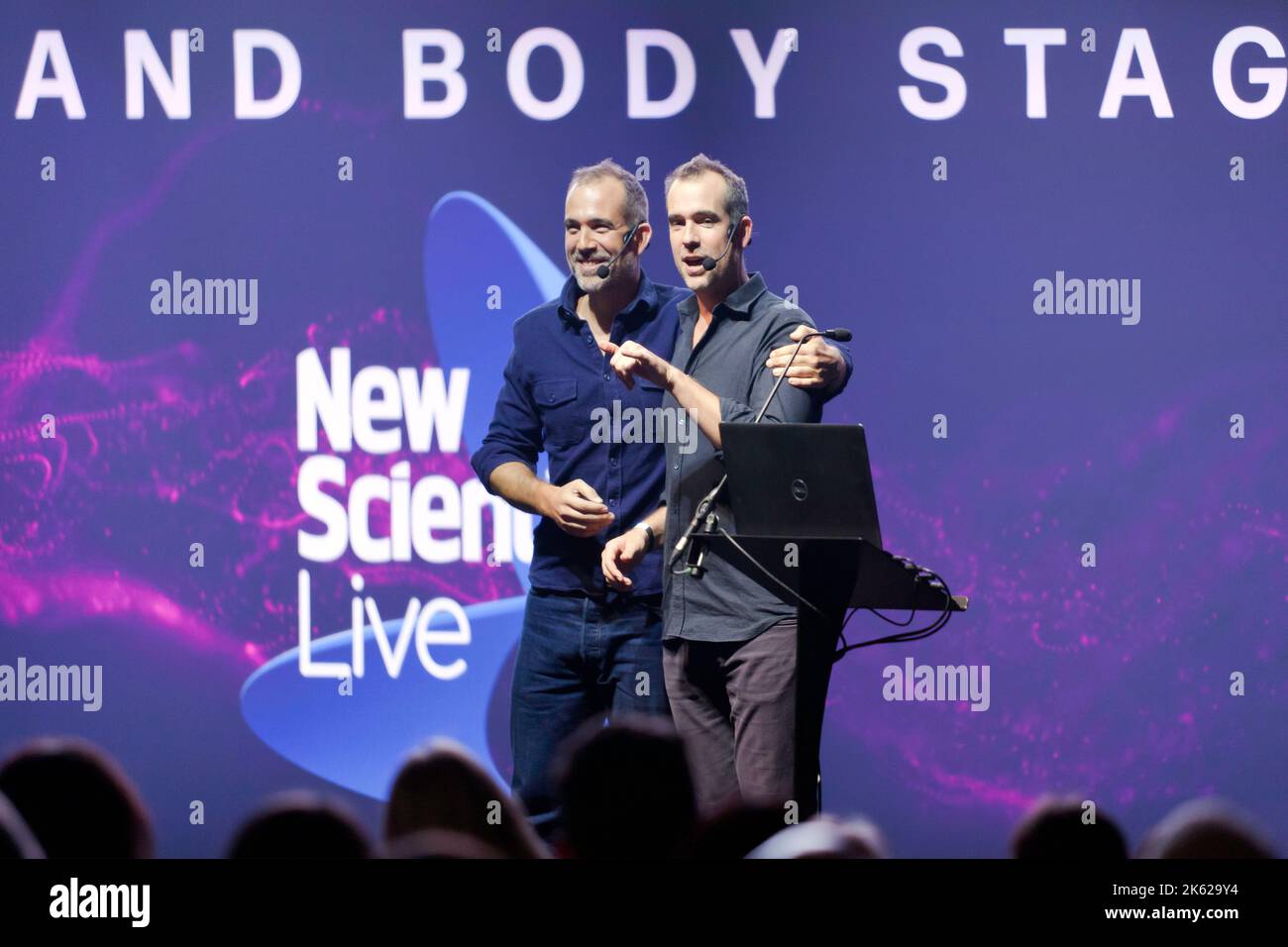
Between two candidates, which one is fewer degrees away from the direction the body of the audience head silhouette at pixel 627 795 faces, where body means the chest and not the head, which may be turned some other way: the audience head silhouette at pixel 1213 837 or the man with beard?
the man with beard

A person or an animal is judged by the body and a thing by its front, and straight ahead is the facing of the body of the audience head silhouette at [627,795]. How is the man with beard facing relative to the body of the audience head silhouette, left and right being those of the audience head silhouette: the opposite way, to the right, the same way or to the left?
the opposite way

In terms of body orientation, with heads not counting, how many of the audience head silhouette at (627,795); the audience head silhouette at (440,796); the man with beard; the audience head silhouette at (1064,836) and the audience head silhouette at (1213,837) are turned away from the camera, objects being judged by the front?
4

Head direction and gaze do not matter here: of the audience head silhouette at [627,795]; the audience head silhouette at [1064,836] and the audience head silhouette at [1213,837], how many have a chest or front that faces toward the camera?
0

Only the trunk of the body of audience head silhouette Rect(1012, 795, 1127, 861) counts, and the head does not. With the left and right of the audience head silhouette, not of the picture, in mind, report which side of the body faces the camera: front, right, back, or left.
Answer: back

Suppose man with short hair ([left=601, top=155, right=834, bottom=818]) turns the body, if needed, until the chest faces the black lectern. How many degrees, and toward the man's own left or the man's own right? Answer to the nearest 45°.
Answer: approximately 45° to the man's own left

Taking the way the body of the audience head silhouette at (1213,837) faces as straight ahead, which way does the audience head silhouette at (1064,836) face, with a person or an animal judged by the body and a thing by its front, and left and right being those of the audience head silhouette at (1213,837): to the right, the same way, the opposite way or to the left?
the same way

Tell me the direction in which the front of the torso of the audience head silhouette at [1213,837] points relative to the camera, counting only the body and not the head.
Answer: away from the camera

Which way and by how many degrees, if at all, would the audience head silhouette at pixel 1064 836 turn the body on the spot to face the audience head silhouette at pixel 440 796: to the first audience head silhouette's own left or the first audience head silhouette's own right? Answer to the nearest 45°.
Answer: approximately 90° to the first audience head silhouette's own left

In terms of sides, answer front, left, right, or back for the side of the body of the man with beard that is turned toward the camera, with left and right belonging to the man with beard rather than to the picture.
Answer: front

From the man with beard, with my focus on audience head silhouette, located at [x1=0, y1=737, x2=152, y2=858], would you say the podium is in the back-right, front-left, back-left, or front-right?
front-left

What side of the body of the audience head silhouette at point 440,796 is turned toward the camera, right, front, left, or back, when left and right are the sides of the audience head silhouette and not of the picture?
back
